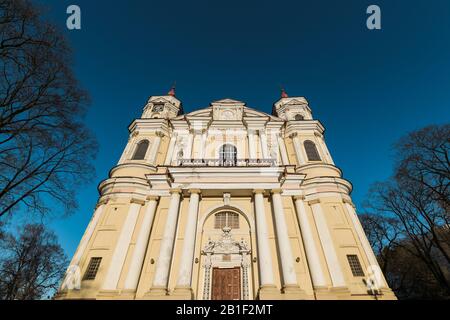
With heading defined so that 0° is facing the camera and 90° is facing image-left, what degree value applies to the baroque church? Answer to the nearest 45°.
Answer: approximately 0°
